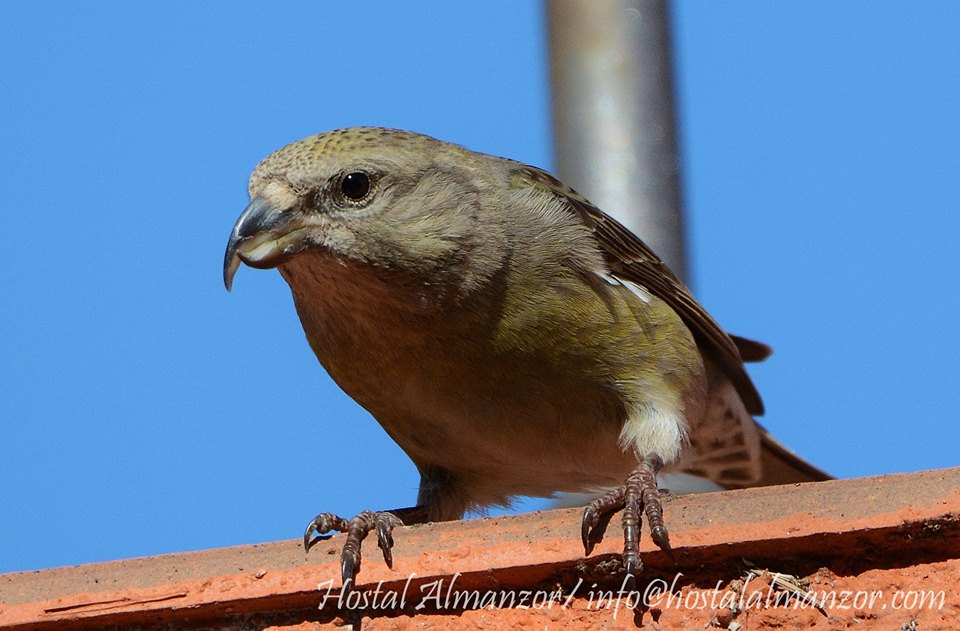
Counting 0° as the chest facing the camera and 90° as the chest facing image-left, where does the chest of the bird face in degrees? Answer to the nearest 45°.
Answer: approximately 45°
